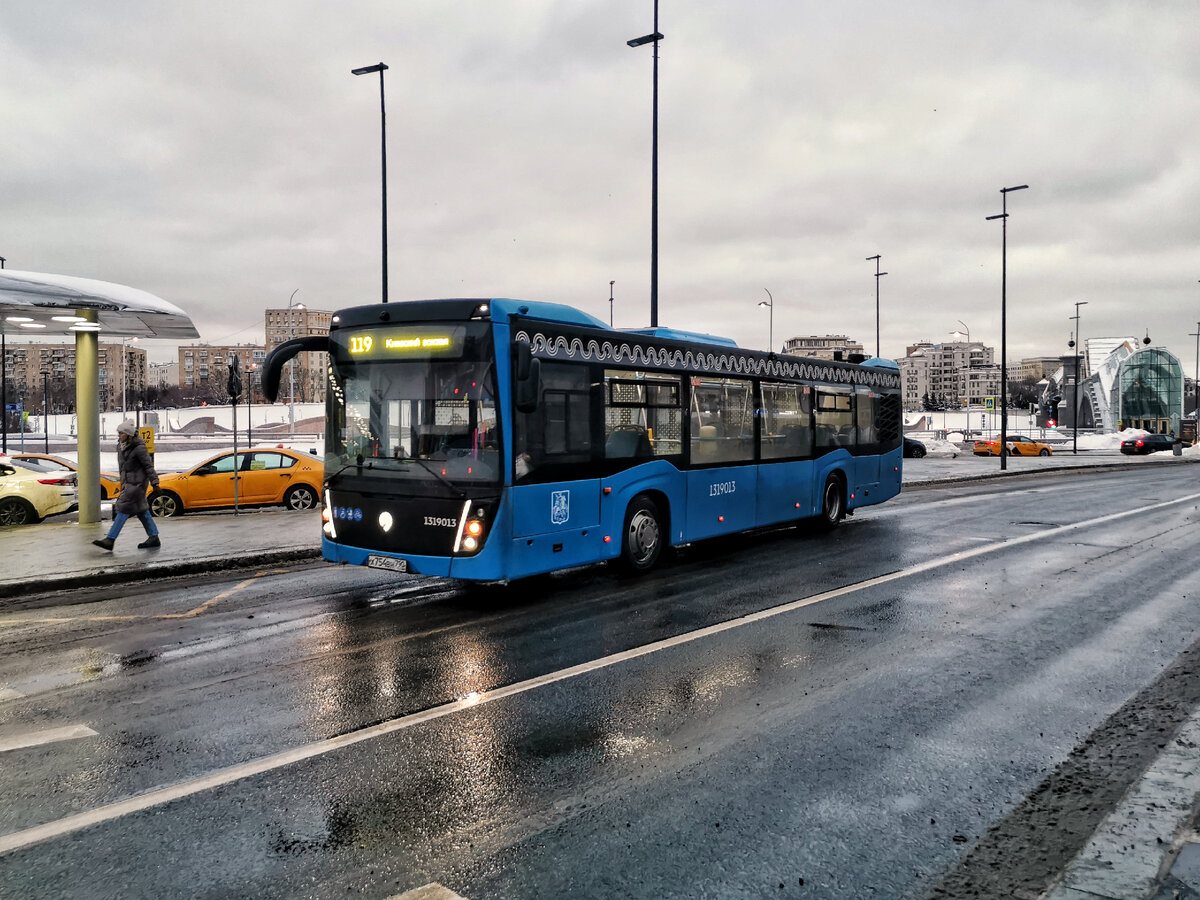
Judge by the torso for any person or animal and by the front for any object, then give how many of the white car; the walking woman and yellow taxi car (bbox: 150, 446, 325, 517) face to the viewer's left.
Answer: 3

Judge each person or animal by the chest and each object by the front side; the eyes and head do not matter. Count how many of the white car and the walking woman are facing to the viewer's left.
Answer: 2

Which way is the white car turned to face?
to the viewer's left

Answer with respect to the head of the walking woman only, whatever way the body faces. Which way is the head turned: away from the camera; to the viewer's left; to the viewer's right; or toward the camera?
to the viewer's left

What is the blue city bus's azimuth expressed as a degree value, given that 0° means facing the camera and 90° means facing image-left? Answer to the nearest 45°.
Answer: approximately 45°

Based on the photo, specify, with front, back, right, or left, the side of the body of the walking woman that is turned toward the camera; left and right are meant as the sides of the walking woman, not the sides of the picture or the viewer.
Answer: left

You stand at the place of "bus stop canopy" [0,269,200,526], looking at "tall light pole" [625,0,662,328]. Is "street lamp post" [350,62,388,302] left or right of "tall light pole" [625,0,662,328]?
left

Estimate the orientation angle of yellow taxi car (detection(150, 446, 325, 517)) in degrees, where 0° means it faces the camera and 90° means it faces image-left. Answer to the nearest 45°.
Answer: approximately 90°

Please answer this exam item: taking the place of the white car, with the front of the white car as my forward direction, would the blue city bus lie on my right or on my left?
on my left
